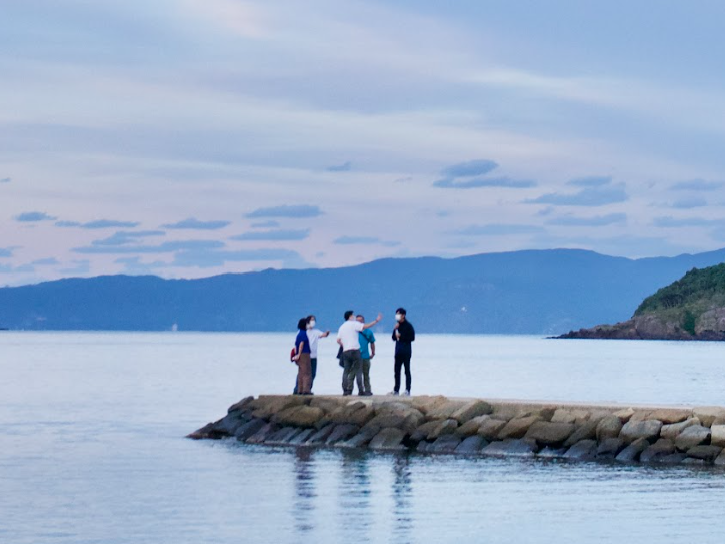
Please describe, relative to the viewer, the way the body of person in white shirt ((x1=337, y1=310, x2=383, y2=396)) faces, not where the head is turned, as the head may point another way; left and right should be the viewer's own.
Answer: facing away from the viewer and to the right of the viewer
